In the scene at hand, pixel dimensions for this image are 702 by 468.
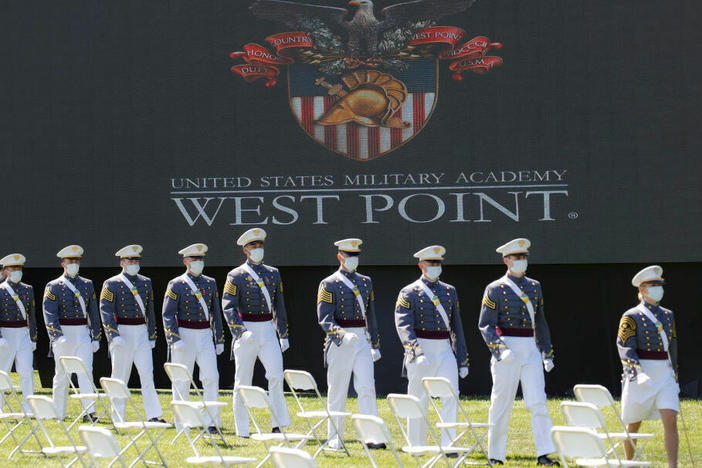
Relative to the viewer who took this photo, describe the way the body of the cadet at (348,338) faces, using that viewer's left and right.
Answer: facing the viewer and to the right of the viewer

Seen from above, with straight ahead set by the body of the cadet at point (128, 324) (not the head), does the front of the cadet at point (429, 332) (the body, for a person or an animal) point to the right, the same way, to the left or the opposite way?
the same way

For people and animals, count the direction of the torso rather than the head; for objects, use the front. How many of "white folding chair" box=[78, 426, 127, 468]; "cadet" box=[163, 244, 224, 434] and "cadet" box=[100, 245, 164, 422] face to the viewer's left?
0

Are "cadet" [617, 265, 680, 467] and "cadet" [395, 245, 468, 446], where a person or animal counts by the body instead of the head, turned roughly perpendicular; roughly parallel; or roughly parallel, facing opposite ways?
roughly parallel

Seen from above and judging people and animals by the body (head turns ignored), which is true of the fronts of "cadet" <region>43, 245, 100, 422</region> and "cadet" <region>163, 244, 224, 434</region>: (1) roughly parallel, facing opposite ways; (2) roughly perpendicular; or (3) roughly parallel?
roughly parallel

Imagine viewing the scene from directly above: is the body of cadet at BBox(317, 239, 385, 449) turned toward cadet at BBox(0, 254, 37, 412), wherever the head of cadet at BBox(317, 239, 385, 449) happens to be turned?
no

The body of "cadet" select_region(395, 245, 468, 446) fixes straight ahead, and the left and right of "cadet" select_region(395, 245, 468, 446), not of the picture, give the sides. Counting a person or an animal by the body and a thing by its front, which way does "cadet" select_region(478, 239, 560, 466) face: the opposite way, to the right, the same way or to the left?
the same way

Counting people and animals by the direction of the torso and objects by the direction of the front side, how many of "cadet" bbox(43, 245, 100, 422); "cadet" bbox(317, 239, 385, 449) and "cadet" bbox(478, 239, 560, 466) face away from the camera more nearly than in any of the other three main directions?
0

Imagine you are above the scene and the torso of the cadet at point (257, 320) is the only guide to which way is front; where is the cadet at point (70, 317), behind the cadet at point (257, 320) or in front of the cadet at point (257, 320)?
behind

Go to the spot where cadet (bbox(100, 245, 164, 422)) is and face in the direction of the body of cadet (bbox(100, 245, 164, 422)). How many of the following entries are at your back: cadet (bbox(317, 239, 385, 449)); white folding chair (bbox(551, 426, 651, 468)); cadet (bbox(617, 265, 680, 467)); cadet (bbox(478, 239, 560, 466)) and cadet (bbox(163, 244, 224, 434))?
0
